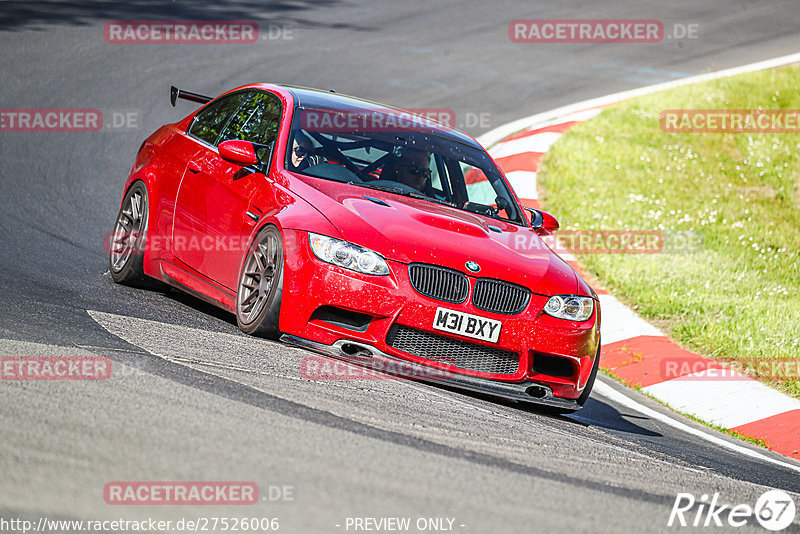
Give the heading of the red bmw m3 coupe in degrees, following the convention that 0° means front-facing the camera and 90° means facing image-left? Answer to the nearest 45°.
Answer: approximately 315°

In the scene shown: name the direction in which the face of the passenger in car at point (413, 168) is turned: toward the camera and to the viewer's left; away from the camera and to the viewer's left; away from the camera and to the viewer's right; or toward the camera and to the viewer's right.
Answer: toward the camera and to the viewer's right
